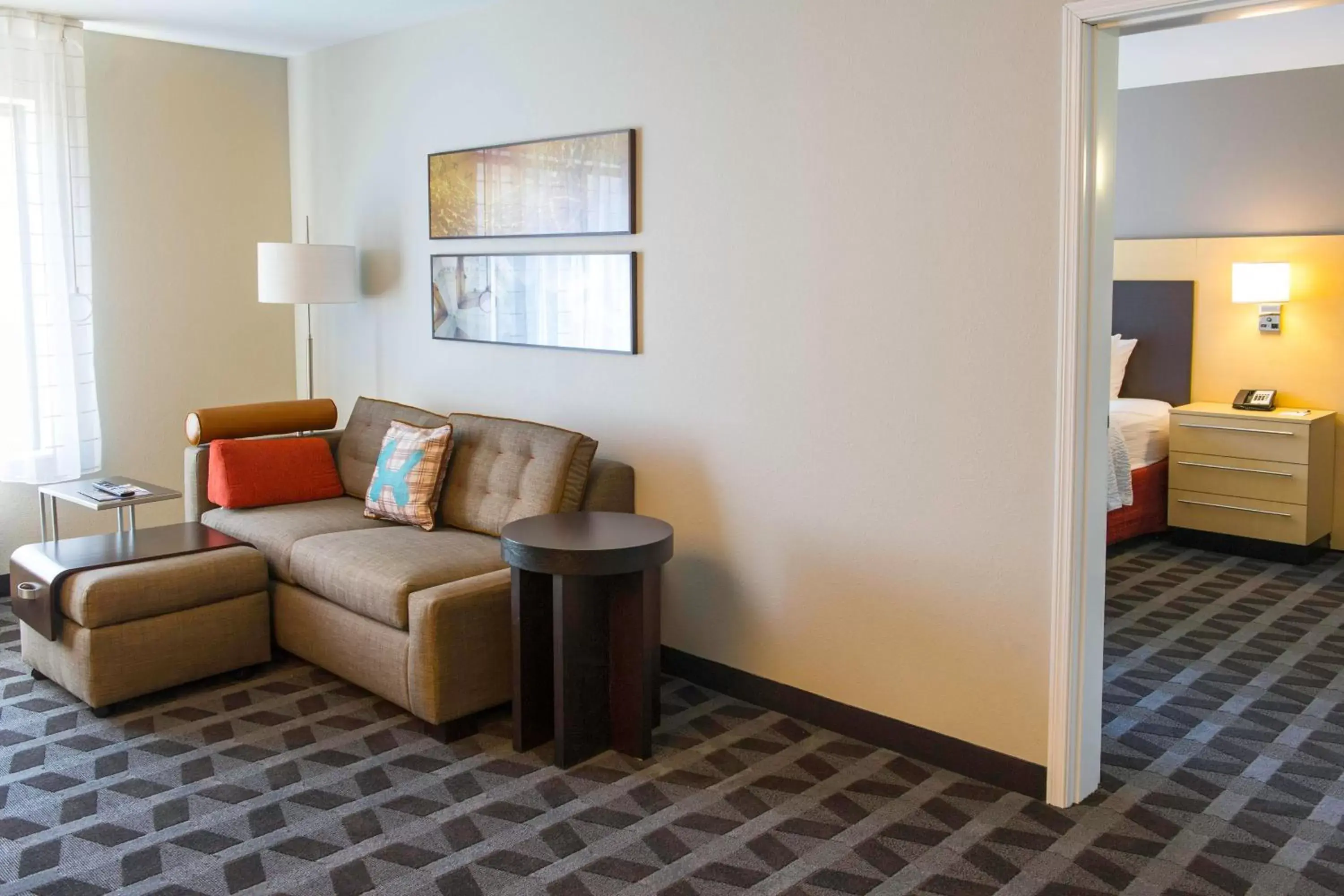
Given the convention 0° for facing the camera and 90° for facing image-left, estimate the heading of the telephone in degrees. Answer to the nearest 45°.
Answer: approximately 0°

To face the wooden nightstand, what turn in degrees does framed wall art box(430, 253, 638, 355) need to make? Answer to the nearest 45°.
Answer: approximately 135° to its left

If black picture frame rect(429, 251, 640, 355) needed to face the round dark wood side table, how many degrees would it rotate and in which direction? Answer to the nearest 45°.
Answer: approximately 45° to its left

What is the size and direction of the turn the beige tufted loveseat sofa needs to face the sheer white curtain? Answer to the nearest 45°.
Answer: approximately 90° to its right

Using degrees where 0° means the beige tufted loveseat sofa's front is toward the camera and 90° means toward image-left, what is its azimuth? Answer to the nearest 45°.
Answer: approximately 45°
